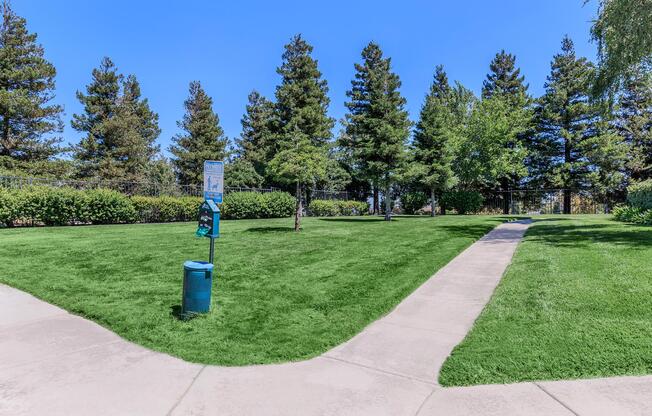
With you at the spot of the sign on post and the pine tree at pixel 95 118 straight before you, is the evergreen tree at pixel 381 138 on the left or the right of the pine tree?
right

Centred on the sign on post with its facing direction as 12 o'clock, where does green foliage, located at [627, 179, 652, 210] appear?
The green foliage is roughly at 7 o'clock from the sign on post.

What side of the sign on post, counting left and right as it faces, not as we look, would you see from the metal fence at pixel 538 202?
back

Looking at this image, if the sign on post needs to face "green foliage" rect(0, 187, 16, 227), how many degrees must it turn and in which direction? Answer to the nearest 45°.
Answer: approximately 90° to its right

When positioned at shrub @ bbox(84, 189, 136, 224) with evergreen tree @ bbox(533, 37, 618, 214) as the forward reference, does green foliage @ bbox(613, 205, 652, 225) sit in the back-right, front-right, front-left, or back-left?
front-right

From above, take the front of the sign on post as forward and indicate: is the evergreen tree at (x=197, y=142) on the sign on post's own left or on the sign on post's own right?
on the sign on post's own right

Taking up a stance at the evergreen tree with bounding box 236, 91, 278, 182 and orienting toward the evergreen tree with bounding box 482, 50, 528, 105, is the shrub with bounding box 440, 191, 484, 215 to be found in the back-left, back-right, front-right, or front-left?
front-right

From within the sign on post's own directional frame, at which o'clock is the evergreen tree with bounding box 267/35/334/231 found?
The evergreen tree is roughly at 5 o'clock from the sign on post.

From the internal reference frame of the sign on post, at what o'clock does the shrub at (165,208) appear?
The shrub is roughly at 4 o'clock from the sign on post.

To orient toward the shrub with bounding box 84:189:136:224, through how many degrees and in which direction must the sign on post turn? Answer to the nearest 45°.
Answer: approximately 135° to its right

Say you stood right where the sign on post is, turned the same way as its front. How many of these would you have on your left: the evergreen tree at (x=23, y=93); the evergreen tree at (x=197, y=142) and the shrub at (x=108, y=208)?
0

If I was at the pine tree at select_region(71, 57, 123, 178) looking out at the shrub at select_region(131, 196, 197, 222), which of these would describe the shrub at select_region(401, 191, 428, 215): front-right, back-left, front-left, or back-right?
front-left

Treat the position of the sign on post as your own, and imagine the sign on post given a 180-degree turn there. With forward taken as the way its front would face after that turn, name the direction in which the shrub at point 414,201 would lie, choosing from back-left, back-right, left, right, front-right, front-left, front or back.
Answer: front

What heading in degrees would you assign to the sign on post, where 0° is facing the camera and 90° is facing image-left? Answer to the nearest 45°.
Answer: approximately 45°

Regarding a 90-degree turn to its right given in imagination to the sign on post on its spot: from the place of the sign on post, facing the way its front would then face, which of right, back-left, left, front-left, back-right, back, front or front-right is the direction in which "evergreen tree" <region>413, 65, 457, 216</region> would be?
right
